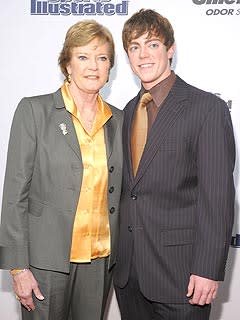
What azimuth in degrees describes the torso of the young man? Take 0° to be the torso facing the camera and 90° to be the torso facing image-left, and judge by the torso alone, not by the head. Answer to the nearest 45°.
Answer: approximately 45°
